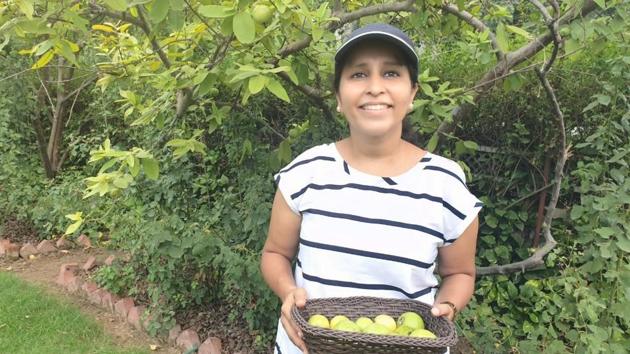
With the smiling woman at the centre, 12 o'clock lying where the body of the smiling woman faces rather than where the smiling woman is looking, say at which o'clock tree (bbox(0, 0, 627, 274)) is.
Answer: The tree is roughly at 5 o'clock from the smiling woman.

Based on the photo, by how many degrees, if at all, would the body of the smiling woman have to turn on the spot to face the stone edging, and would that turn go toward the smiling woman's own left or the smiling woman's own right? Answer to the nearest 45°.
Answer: approximately 135° to the smiling woman's own right

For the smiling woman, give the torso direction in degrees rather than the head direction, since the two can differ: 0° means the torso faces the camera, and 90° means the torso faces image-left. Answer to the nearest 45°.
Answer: approximately 0°
